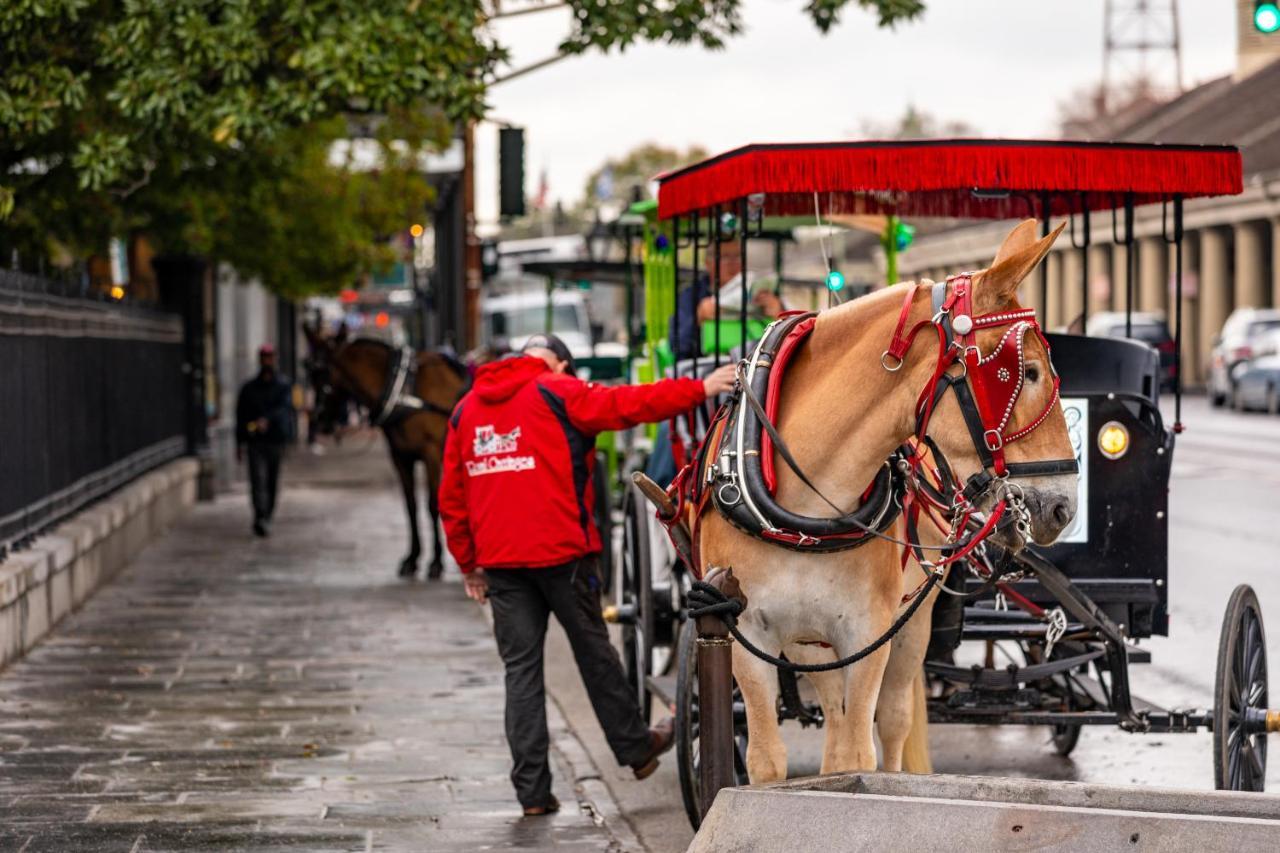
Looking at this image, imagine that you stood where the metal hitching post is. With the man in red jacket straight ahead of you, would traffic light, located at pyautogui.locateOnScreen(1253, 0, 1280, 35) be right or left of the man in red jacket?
right

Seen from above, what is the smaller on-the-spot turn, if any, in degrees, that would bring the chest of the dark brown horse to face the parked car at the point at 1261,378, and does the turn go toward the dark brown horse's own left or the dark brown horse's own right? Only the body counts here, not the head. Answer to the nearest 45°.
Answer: approximately 135° to the dark brown horse's own right

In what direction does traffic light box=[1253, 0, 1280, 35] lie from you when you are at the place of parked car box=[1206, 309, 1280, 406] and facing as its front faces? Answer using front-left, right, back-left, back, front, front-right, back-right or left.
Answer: back-left

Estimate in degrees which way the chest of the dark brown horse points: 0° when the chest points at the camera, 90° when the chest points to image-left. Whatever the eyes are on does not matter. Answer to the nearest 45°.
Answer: approximately 90°

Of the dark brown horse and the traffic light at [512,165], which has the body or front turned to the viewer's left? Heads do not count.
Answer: the dark brown horse

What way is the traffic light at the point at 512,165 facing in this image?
away from the camera

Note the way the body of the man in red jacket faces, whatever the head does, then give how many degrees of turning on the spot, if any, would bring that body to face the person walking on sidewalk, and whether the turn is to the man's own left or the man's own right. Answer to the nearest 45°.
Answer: approximately 45° to the man's own left

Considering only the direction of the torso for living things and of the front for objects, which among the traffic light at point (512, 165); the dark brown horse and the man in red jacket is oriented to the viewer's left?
the dark brown horse

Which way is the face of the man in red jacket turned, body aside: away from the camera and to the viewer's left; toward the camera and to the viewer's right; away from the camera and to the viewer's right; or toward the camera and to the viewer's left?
away from the camera and to the viewer's right

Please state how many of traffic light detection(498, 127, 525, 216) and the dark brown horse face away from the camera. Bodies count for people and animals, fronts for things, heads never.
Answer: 1
